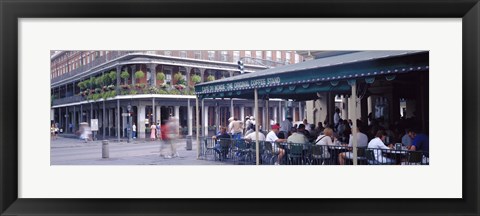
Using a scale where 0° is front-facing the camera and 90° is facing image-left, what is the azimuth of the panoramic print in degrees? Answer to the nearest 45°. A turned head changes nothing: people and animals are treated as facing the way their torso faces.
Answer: approximately 0°
